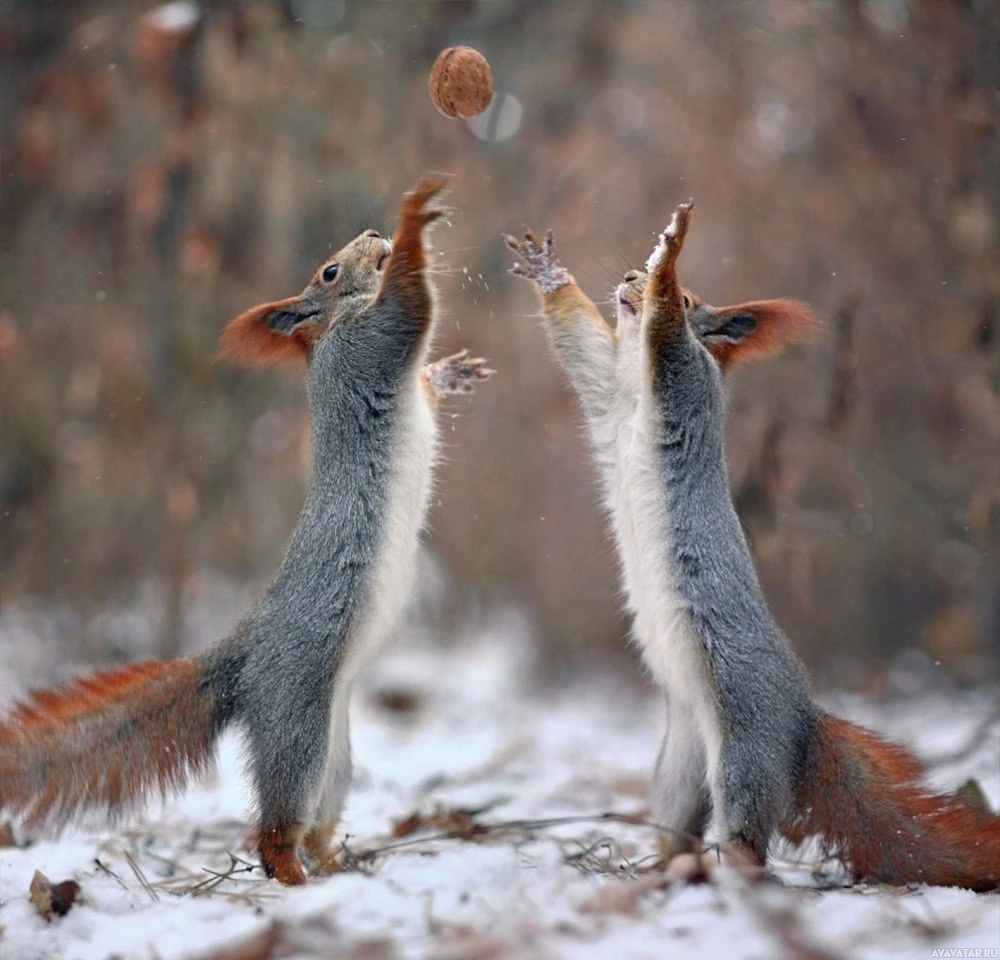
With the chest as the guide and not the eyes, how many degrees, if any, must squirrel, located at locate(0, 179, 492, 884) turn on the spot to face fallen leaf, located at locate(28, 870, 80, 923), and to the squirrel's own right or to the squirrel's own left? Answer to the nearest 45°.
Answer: approximately 135° to the squirrel's own right

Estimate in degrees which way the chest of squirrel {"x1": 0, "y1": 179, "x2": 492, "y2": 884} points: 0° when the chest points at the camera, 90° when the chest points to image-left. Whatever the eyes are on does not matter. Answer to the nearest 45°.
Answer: approximately 270°

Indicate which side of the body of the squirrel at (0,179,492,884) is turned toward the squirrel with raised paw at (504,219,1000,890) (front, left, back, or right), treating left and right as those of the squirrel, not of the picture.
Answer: front

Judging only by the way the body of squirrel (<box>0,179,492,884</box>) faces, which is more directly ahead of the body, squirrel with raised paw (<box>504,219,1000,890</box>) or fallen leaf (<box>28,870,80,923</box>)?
the squirrel with raised paw
